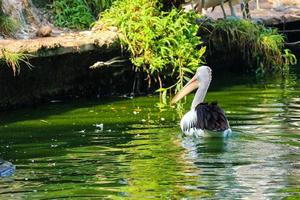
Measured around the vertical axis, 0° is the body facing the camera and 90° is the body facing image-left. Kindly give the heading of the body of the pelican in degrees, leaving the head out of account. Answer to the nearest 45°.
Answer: approximately 90°

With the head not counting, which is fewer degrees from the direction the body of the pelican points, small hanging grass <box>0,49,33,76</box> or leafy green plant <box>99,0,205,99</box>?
the small hanging grass

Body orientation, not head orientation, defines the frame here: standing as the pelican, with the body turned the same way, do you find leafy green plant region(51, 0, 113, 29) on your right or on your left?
on your right

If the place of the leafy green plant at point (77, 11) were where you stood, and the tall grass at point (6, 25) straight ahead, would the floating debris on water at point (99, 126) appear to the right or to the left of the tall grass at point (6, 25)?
left

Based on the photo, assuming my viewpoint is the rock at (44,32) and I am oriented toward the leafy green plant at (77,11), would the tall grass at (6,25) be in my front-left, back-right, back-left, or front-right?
back-left

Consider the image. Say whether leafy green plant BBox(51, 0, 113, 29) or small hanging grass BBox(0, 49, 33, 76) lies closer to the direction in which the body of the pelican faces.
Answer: the small hanging grass

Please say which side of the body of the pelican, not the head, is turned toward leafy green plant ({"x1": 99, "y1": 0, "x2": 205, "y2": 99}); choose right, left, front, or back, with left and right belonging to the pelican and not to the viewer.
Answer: right

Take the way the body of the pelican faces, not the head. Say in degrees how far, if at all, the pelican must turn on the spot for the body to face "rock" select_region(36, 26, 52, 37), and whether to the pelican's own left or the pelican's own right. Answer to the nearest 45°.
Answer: approximately 45° to the pelican's own right

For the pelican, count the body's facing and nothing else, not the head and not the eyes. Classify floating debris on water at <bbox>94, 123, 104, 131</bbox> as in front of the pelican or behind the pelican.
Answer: in front
